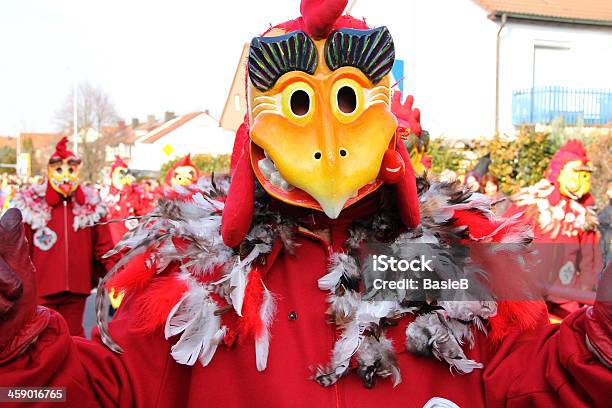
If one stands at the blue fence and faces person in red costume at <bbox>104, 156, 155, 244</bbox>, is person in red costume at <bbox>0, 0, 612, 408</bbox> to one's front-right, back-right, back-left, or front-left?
front-left

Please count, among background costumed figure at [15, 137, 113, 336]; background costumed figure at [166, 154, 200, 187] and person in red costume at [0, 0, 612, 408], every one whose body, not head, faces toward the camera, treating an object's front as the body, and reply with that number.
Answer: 3

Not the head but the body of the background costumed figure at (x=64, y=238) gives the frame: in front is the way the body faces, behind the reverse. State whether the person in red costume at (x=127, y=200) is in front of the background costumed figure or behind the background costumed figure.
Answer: behind

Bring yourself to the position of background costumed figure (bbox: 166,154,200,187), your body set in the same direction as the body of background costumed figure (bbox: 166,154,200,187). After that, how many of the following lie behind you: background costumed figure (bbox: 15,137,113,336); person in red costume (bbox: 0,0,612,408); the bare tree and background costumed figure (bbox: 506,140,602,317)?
1

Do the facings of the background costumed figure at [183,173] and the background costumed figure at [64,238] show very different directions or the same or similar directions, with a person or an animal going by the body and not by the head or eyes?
same or similar directions

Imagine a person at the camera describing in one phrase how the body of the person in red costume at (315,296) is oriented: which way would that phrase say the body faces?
toward the camera

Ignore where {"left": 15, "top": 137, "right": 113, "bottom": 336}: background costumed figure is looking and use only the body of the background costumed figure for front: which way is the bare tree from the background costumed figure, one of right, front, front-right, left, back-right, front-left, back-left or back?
back

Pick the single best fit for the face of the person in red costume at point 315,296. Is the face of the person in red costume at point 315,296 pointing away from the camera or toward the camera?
toward the camera

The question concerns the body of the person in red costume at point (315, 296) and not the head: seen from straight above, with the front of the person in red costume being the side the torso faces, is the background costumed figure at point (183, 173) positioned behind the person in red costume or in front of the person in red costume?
behind

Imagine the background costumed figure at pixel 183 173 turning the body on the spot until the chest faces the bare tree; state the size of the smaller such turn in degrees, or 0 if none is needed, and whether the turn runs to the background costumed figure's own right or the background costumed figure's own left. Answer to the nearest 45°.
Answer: approximately 180°

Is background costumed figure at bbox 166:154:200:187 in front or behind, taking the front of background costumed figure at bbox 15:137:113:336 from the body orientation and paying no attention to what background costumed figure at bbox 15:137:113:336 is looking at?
behind

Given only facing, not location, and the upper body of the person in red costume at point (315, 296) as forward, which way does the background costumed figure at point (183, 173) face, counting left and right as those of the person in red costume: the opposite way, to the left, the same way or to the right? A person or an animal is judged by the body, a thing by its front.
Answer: the same way

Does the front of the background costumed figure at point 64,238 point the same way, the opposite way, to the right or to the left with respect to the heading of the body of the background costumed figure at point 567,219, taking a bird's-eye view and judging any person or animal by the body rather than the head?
the same way

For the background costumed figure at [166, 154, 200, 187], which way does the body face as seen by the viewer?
toward the camera

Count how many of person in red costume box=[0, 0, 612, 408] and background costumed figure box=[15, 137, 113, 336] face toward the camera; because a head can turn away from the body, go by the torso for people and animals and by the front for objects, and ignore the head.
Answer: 2

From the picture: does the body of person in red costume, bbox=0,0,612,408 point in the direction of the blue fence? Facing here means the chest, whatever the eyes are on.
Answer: no

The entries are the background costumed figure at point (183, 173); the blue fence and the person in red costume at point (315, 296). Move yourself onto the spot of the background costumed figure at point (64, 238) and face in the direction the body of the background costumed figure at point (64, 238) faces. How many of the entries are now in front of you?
1
